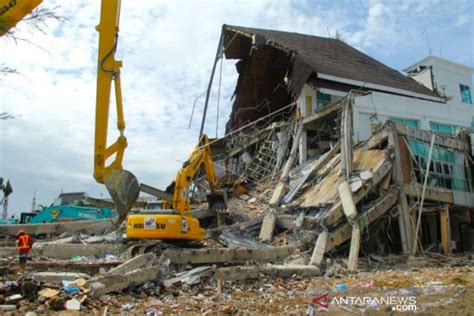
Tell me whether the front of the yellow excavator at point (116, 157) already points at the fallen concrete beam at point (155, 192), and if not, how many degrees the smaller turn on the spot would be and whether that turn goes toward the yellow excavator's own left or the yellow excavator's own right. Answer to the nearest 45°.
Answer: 0° — it already faces it

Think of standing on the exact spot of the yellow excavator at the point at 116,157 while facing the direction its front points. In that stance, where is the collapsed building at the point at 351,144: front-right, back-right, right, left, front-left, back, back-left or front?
front

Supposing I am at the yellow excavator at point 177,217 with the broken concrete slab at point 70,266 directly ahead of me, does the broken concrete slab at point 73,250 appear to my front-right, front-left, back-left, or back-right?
front-right

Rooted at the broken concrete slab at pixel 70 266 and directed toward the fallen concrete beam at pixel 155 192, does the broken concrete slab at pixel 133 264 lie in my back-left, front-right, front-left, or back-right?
front-right

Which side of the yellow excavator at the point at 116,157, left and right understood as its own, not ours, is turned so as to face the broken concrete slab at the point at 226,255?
front

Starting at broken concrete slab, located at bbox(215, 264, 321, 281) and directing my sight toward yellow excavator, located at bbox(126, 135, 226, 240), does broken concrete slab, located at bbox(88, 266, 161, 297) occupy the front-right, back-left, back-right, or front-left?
front-left

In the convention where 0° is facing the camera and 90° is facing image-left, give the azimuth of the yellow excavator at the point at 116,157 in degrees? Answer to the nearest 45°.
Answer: approximately 225°

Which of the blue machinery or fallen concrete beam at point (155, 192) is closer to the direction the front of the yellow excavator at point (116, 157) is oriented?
the fallen concrete beam
